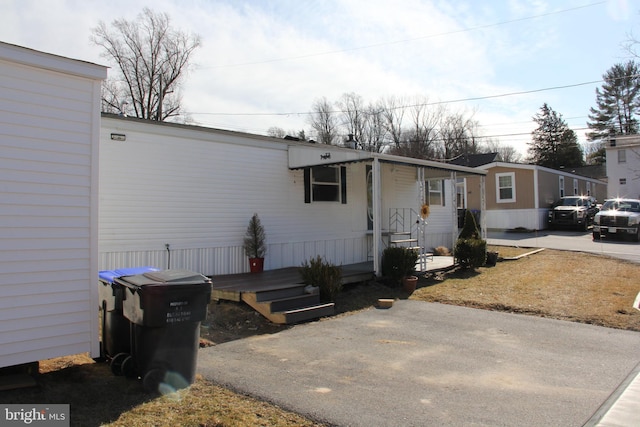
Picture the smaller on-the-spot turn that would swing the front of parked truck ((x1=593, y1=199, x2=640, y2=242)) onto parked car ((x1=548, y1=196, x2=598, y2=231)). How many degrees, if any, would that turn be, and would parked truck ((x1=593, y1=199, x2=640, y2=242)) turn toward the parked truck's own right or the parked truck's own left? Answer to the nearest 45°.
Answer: approximately 135° to the parked truck's own right

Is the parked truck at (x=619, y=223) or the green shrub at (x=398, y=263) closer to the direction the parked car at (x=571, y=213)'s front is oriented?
the green shrub

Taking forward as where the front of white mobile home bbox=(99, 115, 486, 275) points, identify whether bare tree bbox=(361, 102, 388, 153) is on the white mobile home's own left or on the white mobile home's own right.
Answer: on the white mobile home's own left

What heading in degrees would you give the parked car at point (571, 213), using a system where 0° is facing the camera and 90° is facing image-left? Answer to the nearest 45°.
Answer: approximately 45°

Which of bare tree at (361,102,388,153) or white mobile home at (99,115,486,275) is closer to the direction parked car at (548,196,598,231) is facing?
the white mobile home

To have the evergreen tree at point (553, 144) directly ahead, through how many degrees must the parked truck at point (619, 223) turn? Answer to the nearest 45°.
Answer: approximately 180°

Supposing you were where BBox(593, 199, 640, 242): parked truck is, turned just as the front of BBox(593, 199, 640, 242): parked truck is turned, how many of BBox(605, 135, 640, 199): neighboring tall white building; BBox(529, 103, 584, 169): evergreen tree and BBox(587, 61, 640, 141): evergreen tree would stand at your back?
3

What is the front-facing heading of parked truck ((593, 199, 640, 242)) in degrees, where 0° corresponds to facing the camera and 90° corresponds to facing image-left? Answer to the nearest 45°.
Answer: approximately 0°

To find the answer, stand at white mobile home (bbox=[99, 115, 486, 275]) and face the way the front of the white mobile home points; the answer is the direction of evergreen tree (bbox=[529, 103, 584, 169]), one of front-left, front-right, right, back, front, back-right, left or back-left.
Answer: left

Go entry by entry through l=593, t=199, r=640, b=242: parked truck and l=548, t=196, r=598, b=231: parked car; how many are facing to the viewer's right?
0

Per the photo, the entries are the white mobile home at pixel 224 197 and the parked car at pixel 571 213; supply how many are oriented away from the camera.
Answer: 0

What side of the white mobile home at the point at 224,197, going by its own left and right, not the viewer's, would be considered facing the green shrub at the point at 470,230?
left

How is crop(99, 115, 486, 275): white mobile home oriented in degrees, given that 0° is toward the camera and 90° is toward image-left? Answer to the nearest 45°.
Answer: approximately 315°

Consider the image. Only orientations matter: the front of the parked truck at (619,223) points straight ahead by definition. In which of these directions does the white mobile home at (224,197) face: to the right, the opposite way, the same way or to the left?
to the left

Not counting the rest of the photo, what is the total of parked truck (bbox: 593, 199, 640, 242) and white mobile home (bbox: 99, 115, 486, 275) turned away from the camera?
0
